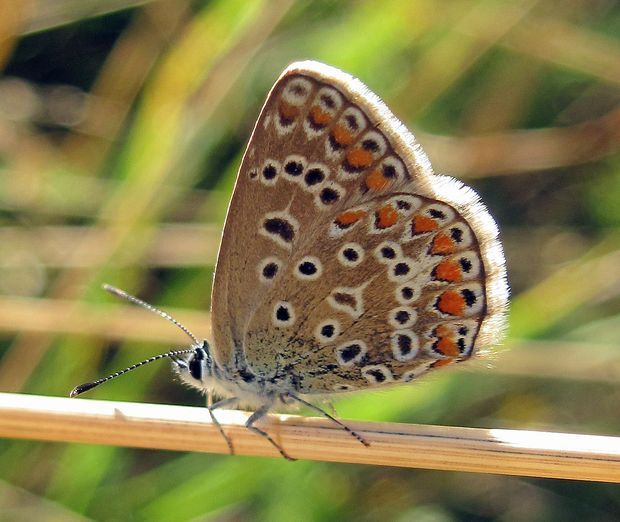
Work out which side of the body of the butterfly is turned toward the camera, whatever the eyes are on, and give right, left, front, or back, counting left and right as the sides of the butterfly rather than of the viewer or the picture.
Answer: left
